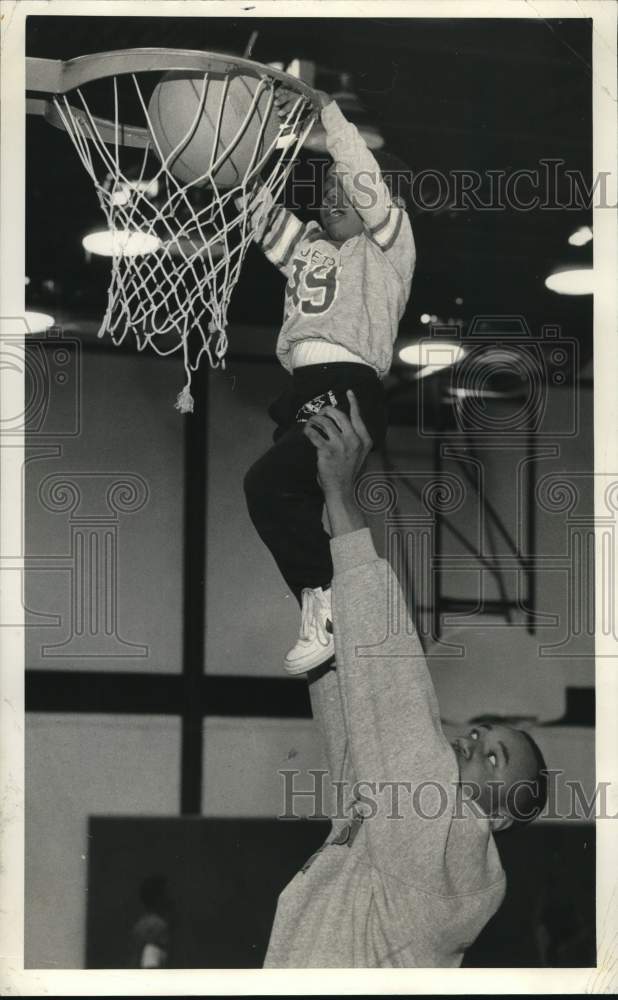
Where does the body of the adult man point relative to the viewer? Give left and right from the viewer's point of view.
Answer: facing to the left of the viewer

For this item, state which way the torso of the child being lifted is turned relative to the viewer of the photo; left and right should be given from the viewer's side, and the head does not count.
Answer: facing the viewer and to the left of the viewer
